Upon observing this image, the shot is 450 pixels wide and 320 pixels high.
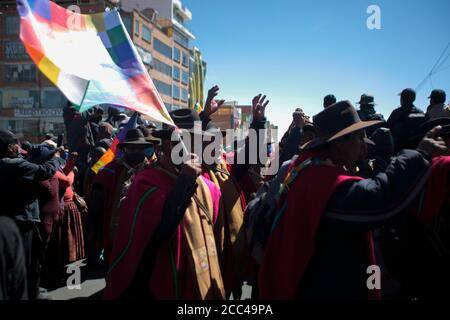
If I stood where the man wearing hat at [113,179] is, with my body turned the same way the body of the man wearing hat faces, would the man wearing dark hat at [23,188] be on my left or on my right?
on my right

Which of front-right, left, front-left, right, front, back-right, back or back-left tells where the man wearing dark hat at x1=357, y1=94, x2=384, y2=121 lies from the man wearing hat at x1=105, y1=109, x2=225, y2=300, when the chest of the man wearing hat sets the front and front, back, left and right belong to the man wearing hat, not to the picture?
left
